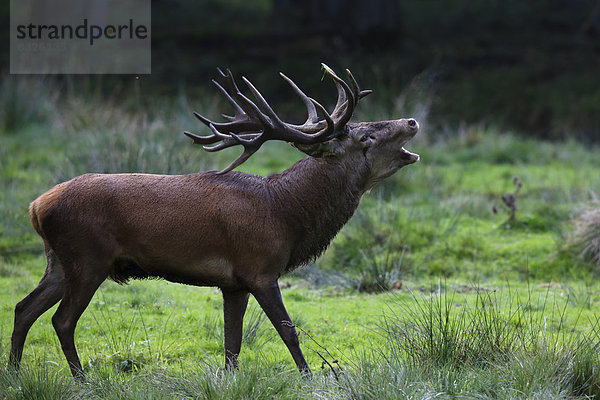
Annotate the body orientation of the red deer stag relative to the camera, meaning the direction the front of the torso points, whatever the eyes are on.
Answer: to the viewer's right

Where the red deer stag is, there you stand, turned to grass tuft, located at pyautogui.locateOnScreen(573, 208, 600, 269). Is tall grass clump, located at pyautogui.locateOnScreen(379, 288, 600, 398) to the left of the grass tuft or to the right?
right

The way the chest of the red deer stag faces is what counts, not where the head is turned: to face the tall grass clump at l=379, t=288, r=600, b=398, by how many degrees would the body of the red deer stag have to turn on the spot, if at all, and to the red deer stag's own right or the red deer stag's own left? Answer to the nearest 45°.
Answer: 0° — it already faces it

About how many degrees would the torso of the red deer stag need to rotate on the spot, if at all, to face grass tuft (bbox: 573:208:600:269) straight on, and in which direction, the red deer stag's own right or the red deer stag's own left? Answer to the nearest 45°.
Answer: approximately 45° to the red deer stag's own left
